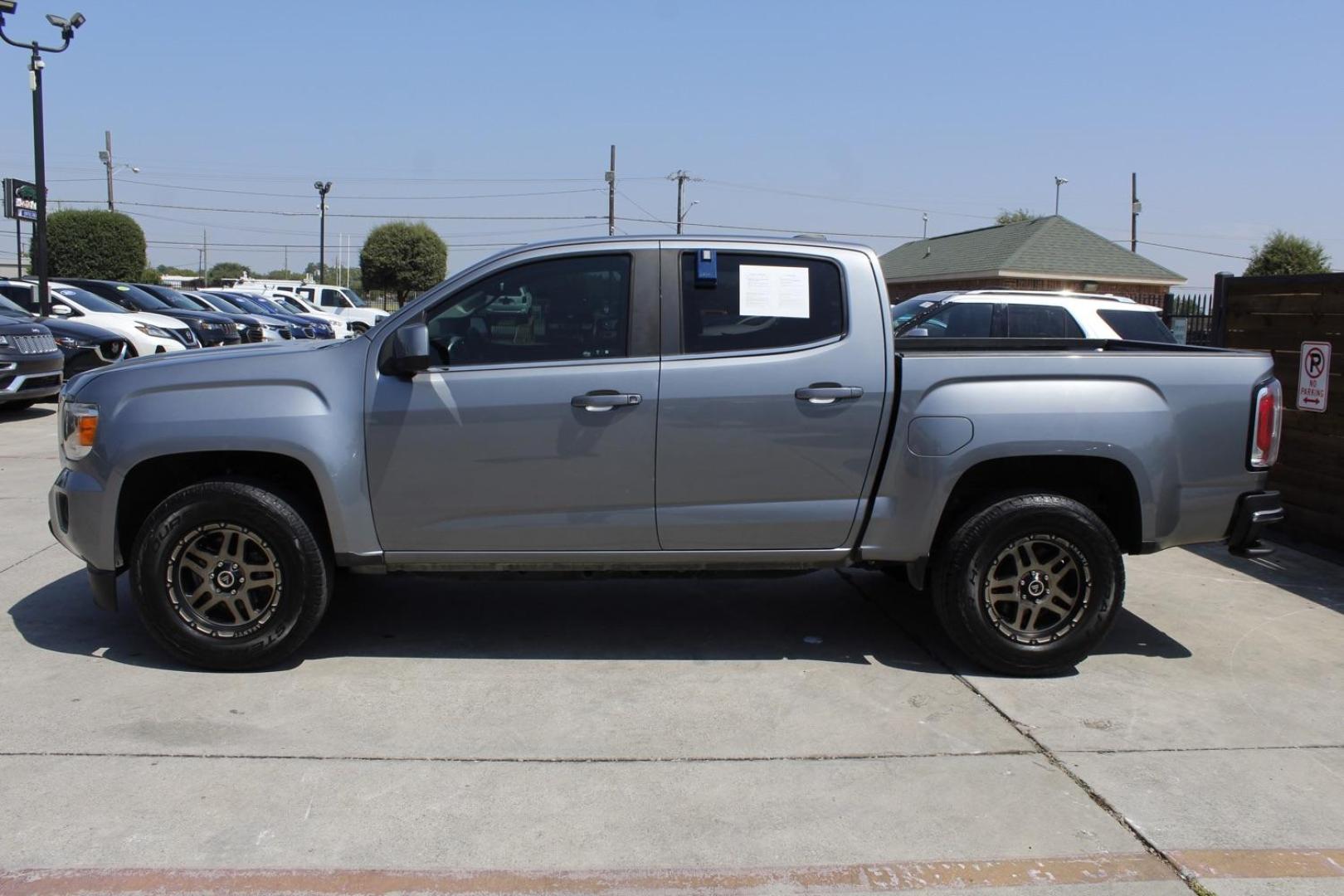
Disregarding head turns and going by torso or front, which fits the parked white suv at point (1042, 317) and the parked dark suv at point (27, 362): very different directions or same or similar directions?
very different directions

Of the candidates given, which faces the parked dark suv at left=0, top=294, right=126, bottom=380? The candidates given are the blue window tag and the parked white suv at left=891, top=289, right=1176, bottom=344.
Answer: the parked white suv

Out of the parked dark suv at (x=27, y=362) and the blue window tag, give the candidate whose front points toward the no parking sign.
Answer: the parked dark suv

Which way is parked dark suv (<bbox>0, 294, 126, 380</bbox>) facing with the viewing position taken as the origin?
facing the viewer and to the right of the viewer

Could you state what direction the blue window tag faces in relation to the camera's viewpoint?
facing the viewer

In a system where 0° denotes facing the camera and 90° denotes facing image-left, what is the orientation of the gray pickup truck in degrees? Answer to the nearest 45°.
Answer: approximately 90°

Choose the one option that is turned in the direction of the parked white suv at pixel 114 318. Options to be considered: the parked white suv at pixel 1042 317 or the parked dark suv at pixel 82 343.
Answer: the parked white suv at pixel 1042 317

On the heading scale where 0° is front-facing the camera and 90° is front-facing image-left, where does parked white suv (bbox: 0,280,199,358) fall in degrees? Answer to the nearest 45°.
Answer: approximately 315°

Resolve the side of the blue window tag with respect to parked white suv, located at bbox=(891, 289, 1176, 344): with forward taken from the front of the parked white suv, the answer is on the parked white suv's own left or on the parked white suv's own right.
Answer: on the parked white suv's own left

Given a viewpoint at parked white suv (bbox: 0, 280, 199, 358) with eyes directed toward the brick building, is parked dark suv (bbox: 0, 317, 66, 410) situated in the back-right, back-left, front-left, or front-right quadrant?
back-right

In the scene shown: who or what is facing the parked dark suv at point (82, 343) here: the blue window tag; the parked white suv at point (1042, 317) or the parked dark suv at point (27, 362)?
the parked white suv

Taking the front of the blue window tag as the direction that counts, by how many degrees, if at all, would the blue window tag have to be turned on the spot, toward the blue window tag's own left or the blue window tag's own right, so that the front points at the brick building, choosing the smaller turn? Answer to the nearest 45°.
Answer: approximately 180°

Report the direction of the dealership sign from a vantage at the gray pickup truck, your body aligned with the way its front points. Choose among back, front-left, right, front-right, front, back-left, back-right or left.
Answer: front-right

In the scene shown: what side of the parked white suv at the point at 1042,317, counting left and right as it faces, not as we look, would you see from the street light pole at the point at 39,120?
front
